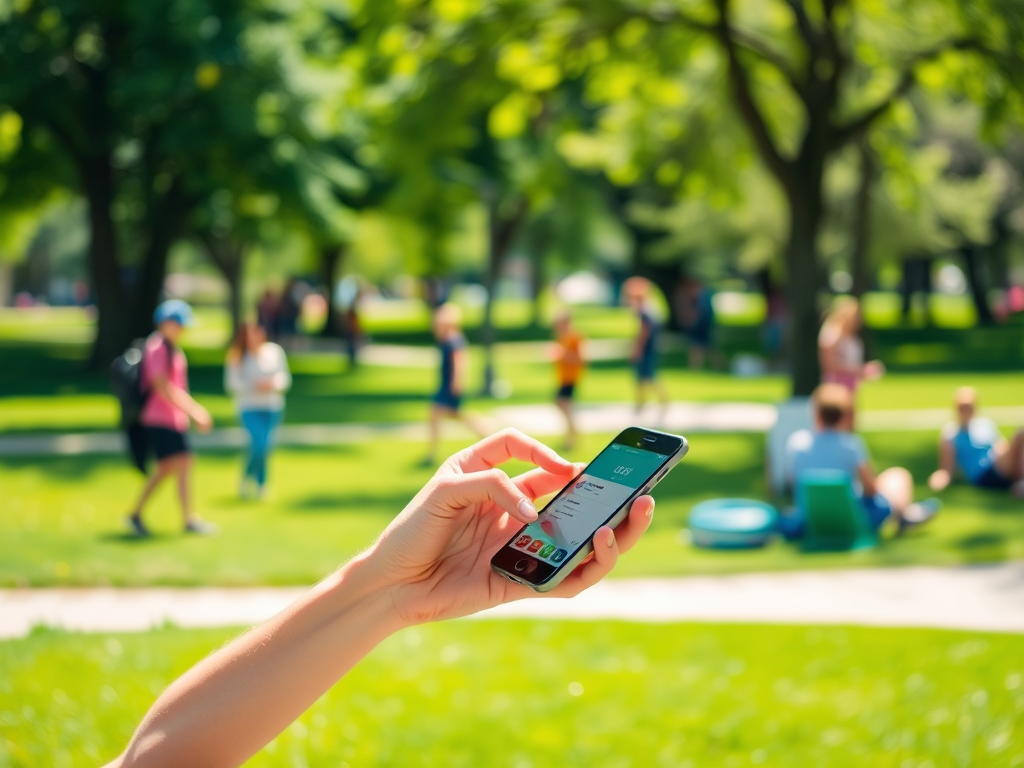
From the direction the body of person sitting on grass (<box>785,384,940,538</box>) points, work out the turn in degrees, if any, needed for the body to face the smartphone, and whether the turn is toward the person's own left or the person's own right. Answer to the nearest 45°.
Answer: approximately 135° to the person's own right

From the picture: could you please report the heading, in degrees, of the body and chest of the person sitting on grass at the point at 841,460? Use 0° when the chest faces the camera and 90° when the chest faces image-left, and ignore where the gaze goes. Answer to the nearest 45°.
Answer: approximately 225°

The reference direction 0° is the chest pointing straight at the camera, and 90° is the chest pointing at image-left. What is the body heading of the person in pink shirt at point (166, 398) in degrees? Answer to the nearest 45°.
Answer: approximately 270°

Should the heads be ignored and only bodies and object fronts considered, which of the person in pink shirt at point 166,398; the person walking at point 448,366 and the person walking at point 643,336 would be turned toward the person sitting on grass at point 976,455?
the person in pink shirt
